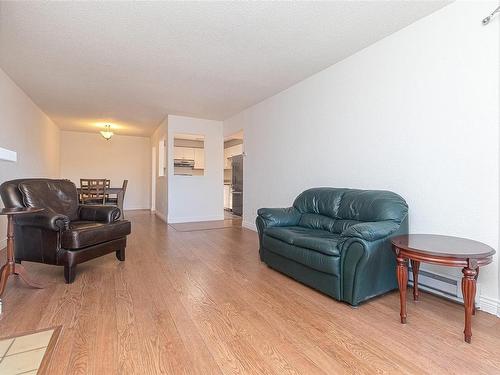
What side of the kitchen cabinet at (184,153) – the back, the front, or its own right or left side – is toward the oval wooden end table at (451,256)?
front

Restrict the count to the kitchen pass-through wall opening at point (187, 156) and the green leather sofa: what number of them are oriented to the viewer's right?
0

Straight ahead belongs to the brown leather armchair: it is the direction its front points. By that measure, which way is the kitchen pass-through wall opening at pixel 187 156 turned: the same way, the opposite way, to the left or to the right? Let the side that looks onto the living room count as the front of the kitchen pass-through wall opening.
to the right

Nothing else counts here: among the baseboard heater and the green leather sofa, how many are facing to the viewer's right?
0

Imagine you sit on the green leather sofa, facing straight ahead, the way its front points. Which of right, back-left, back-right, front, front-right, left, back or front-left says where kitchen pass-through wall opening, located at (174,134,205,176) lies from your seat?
right

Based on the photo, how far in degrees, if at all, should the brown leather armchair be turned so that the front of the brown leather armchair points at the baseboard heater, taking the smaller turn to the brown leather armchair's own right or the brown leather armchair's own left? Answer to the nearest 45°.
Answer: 0° — it already faces it

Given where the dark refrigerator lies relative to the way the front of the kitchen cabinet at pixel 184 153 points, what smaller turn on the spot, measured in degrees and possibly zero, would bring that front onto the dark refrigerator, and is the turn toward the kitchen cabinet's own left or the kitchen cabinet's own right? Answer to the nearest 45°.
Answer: approximately 45° to the kitchen cabinet's own left

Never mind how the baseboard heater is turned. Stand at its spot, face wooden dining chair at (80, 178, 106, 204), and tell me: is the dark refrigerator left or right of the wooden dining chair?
right

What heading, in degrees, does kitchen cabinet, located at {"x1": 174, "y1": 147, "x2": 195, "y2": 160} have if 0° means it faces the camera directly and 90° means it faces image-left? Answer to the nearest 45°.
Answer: approximately 0°

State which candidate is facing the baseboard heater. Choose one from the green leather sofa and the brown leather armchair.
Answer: the brown leather armchair

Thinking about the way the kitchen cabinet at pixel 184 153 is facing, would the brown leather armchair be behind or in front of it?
in front
